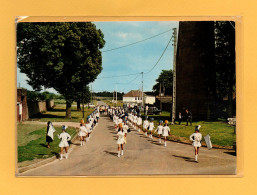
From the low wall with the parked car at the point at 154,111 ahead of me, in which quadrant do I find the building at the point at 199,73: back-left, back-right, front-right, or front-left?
front-right

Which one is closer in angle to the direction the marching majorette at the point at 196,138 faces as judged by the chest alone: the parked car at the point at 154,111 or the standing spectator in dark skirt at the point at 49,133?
the standing spectator in dark skirt

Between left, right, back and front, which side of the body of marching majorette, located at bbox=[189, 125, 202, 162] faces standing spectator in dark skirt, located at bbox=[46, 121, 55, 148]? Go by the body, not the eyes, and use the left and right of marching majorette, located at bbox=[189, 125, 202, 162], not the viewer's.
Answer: right

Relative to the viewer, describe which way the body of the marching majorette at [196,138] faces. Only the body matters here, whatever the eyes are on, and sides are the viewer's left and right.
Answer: facing the viewer
